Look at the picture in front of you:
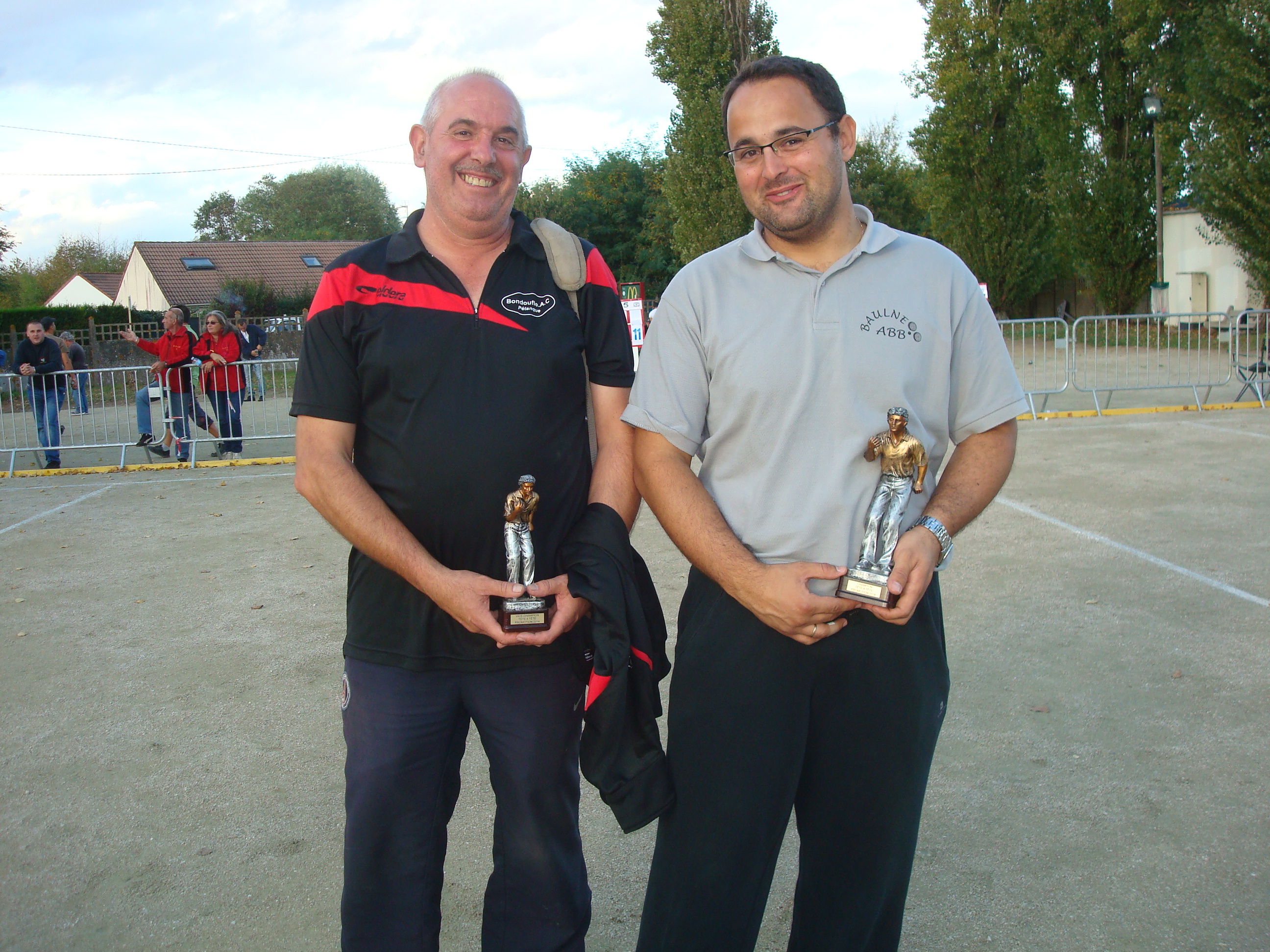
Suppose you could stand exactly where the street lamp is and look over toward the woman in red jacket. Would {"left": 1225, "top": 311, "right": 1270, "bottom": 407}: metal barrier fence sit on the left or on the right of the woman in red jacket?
left

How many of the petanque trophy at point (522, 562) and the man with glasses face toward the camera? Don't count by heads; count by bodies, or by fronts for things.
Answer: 2

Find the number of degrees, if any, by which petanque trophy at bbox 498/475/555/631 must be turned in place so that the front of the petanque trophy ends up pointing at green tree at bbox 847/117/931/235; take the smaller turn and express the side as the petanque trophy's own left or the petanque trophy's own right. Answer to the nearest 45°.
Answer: approximately 180°

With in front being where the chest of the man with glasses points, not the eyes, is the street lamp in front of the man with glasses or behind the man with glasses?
behind

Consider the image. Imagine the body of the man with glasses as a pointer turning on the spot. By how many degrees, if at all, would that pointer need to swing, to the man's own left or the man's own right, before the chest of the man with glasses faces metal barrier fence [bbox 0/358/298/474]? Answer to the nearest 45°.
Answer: approximately 135° to the man's own right

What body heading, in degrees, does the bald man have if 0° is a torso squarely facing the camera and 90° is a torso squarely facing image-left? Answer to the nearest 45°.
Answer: approximately 0°

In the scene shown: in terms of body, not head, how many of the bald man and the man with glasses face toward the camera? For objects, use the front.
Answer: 2
